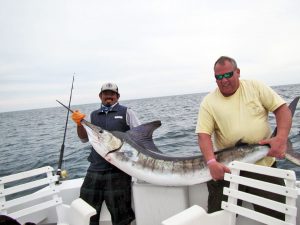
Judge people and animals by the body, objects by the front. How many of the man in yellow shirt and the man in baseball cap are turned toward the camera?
2

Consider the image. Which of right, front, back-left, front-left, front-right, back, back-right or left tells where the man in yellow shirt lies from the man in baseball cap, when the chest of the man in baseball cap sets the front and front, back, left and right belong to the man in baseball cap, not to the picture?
front-left

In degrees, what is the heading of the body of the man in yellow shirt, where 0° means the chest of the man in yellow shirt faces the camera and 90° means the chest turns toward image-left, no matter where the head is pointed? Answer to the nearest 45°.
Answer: approximately 0°

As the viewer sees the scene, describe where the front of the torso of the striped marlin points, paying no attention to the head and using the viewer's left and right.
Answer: facing to the left of the viewer

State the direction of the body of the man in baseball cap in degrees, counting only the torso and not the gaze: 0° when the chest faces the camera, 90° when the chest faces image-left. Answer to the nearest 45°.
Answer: approximately 0°

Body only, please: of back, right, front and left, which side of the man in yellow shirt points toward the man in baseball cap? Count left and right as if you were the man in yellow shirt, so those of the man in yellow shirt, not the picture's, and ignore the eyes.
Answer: right
